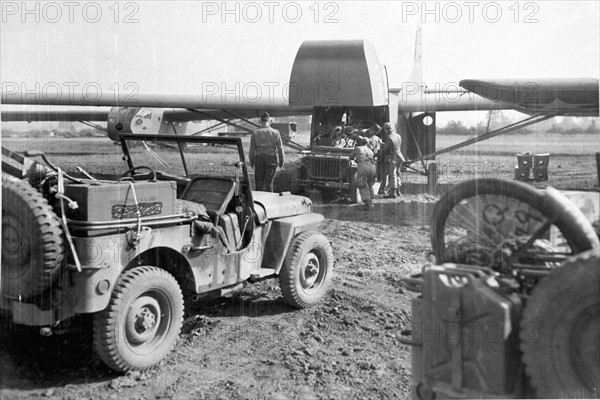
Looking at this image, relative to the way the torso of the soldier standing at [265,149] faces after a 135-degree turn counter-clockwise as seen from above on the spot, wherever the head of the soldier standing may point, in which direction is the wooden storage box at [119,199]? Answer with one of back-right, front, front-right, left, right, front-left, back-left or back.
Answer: front-left

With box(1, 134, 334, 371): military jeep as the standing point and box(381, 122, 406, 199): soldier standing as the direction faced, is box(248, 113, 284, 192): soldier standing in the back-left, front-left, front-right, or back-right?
front-left

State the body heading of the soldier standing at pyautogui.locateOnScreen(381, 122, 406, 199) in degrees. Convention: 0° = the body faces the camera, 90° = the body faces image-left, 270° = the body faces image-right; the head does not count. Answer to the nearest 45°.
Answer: approximately 135°

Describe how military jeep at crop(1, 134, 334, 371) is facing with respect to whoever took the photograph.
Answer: facing away from the viewer and to the right of the viewer

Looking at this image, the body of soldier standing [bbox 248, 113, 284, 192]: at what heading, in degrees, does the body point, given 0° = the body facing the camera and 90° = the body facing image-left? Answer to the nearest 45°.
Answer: approximately 180°

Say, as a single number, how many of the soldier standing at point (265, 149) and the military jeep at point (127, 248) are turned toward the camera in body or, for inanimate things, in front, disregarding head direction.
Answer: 0

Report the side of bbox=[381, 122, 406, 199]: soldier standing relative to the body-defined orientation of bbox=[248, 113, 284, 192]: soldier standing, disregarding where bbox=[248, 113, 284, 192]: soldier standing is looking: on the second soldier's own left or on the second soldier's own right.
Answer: on the second soldier's own right

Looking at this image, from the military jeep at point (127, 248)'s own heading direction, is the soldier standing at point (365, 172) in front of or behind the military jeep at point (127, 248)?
in front

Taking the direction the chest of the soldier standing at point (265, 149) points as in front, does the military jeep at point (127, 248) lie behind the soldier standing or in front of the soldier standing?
behind

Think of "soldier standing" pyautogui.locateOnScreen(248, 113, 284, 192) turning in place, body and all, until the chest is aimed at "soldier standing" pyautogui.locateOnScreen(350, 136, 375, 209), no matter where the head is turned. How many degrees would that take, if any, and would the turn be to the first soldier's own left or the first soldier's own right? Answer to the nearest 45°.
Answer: approximately 90° to the first soldier's own right

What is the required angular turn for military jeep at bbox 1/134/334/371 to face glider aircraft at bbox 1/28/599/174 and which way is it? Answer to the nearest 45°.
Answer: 0° — it already faces it

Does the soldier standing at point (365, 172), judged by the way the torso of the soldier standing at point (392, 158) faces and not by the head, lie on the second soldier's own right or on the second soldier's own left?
on the second soldier's own left
